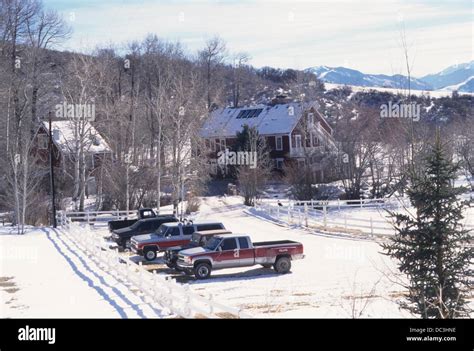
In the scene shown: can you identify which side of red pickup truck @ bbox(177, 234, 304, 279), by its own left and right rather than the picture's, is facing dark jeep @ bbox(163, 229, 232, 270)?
right

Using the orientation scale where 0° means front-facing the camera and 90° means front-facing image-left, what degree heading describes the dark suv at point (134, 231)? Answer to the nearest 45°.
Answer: approximately 45°

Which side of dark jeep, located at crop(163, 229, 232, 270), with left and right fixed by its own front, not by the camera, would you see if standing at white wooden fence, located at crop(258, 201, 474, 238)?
back

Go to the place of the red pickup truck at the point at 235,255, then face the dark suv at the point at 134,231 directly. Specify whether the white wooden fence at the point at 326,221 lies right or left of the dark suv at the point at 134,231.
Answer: right

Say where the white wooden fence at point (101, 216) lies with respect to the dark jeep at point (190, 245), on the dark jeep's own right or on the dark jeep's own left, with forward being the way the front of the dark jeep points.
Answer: on the dark jeep's own right

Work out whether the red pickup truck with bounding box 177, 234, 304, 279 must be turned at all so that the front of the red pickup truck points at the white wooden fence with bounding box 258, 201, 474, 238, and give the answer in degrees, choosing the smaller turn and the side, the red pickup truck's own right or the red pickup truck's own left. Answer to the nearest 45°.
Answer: approximately 135° to the red pickup truck's own right

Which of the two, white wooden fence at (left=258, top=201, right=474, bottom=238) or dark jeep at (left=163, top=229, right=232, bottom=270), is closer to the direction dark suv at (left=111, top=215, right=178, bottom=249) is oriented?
the dark jeep
